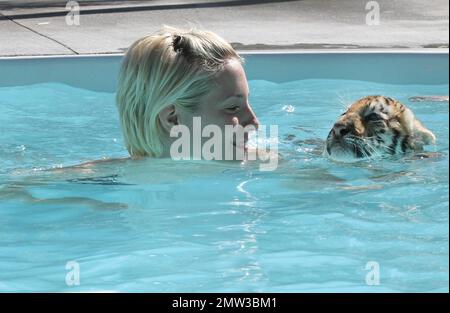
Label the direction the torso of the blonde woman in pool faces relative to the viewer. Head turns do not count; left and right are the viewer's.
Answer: facing to the right of the viewer

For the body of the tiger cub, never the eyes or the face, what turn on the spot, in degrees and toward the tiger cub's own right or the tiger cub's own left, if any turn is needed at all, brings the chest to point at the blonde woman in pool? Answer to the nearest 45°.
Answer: approximately 45° to the tiger cub's own right

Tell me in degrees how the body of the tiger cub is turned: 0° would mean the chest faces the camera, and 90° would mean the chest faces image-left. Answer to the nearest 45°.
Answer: approximately 45°

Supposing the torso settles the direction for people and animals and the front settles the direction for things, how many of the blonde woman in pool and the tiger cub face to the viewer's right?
1
